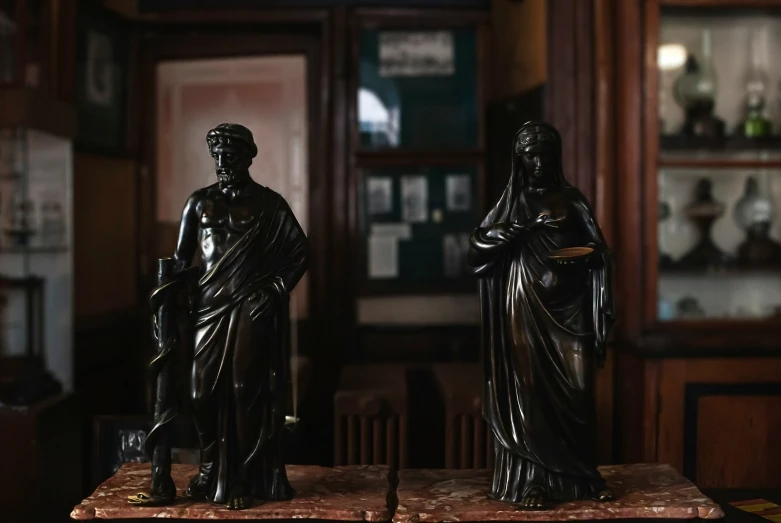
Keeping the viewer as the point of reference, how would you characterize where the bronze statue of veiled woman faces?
facing the viewer

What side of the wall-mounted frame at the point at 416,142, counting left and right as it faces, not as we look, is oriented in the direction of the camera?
front

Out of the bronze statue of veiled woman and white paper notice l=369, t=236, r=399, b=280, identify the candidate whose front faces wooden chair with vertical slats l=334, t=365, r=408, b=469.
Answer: the white paper notice

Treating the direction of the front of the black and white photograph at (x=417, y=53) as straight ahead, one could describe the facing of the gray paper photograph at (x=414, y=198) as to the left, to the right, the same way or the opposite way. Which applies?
the same way

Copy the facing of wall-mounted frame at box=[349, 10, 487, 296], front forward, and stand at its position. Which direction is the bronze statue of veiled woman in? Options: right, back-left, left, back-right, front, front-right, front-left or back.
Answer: front

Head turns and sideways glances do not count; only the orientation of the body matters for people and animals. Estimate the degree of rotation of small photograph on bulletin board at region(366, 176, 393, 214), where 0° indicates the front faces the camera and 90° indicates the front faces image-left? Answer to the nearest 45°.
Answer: approximately 0°

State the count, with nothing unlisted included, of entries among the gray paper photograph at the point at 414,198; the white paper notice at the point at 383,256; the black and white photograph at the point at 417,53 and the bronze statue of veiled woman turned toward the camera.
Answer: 4

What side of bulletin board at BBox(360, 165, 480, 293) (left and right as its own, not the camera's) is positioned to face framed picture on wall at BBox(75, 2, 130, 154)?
right

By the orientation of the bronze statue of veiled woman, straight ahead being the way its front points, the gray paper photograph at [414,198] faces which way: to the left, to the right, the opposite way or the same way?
the same way

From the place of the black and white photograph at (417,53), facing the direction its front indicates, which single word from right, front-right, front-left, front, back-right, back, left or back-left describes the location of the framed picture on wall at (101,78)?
right

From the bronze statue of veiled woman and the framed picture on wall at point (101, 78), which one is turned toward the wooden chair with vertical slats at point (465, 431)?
the framed picture on wall

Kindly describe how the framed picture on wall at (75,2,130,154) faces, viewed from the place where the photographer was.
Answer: facing the viewer and to the right of the viewer

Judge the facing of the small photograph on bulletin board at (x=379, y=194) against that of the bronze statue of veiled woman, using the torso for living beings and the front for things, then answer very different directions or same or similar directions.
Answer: same or similar directions

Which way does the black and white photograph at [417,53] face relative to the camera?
toward the camera
